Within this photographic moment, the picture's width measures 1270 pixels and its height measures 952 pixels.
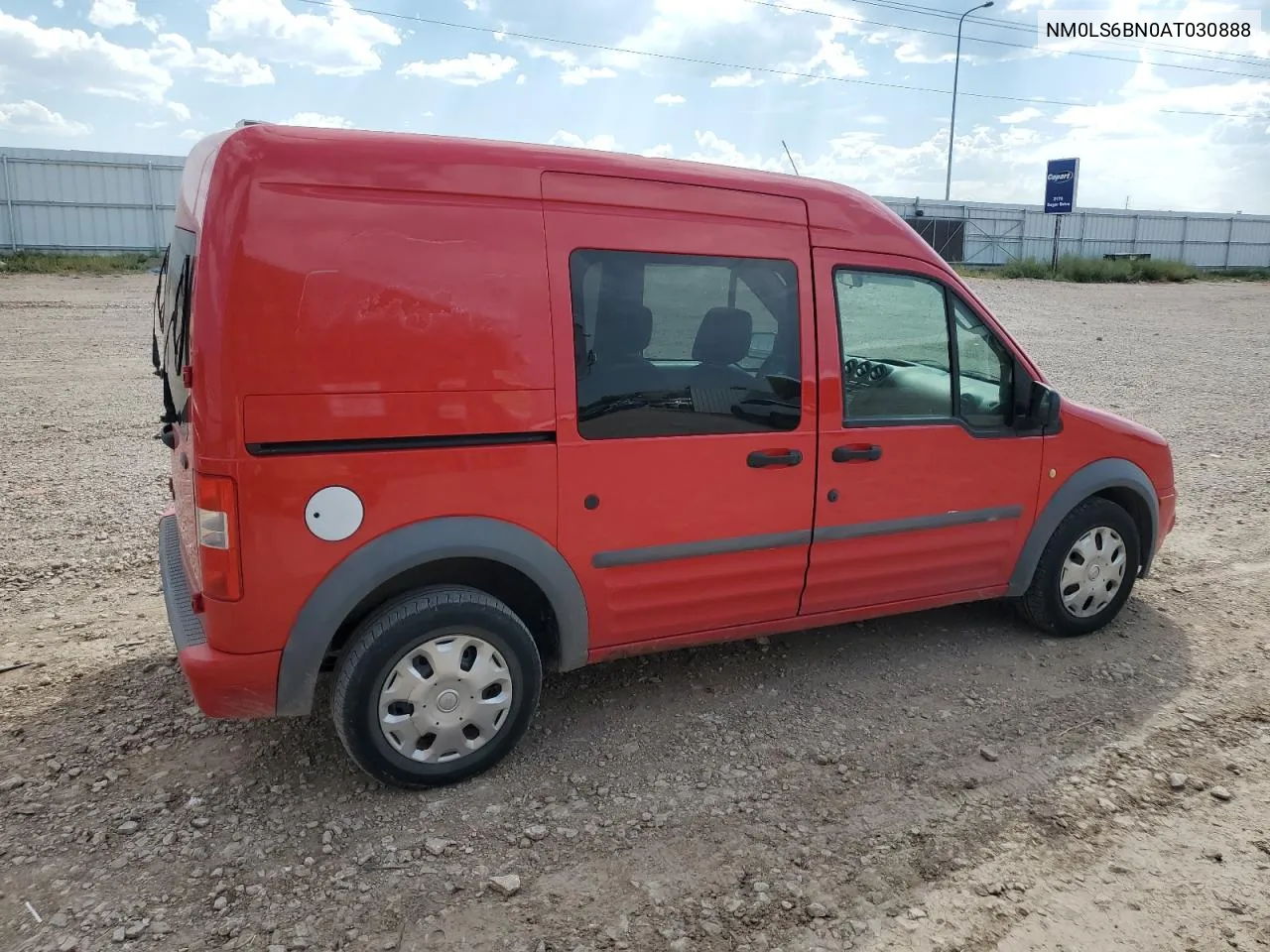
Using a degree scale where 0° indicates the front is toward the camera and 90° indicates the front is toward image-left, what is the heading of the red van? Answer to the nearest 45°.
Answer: approximately 225°

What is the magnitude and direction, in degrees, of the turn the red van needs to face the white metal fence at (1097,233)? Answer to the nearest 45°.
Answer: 0° — it already faces it

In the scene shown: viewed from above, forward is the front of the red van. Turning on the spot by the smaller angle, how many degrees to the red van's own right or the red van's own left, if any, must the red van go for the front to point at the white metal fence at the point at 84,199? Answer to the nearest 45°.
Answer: approximately 90° to the red van's own left

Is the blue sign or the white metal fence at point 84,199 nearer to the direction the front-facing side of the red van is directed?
the blue sign

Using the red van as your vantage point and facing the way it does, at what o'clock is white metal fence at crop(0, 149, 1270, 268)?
The white metal fence is roughly at 11 o'clock from the red van.
